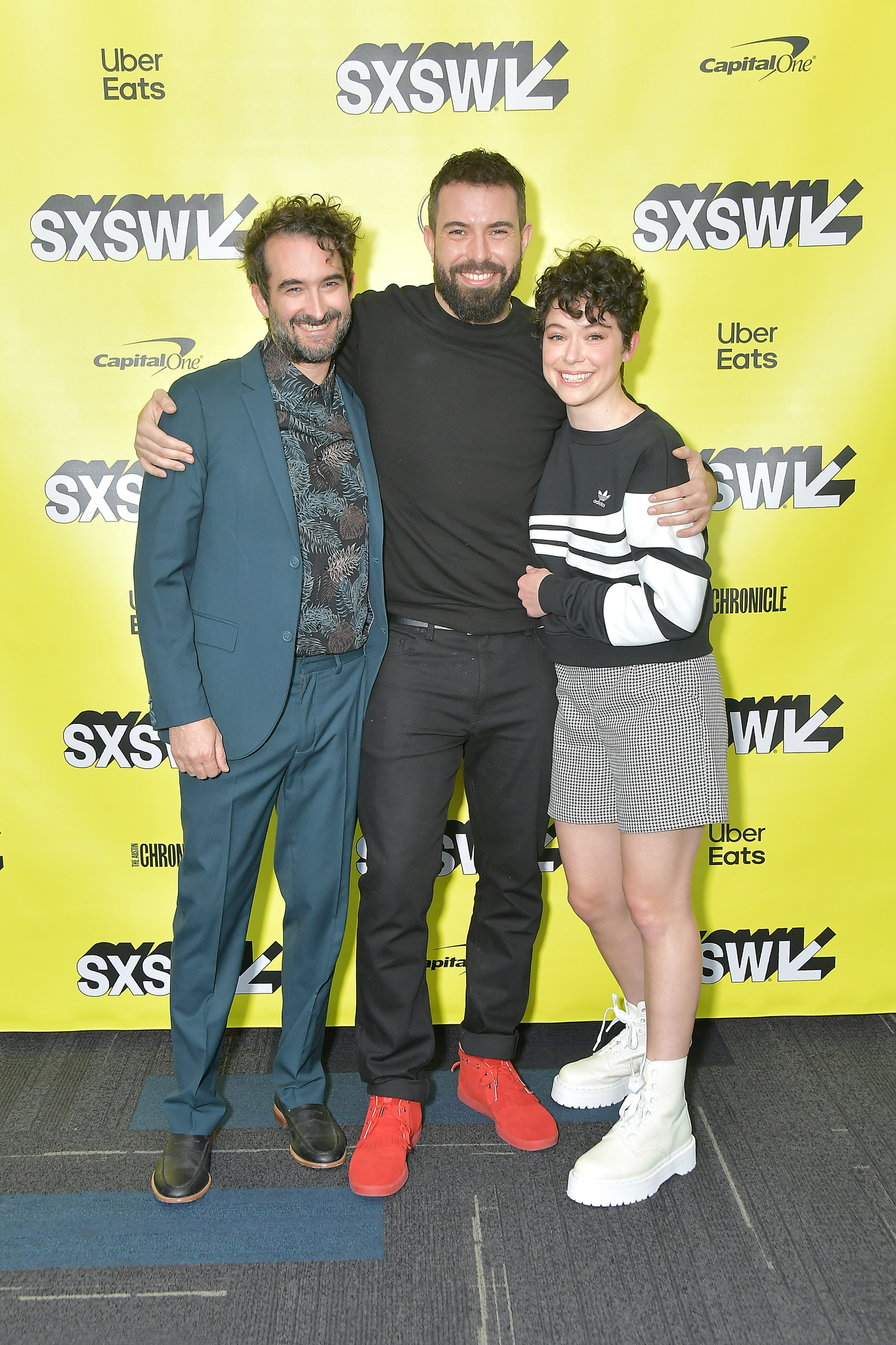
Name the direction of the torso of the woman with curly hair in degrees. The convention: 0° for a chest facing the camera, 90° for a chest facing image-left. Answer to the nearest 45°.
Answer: approximately 45°

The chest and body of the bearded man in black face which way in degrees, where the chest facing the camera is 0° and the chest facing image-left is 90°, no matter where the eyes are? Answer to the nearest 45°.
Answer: approximately 0°
